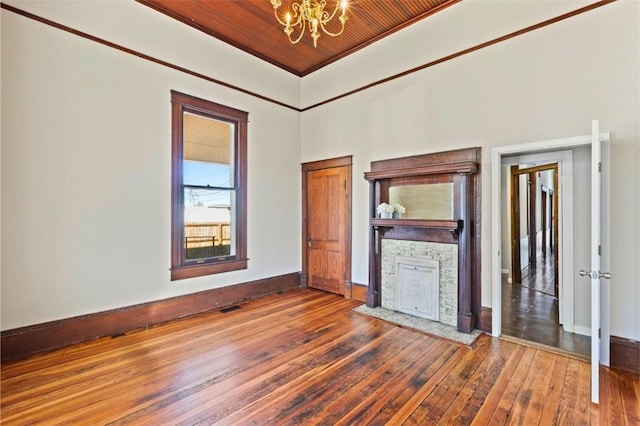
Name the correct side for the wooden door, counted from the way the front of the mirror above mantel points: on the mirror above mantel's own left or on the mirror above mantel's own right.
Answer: on the mirror above mantel's own right

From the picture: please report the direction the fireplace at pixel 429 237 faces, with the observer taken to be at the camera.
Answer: facing the viewer and to the left of the viewer

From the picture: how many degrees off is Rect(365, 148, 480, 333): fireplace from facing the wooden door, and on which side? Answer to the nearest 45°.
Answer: approximately 90° to its right

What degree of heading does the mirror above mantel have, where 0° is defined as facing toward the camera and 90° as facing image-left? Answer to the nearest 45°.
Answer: approximately 45°
